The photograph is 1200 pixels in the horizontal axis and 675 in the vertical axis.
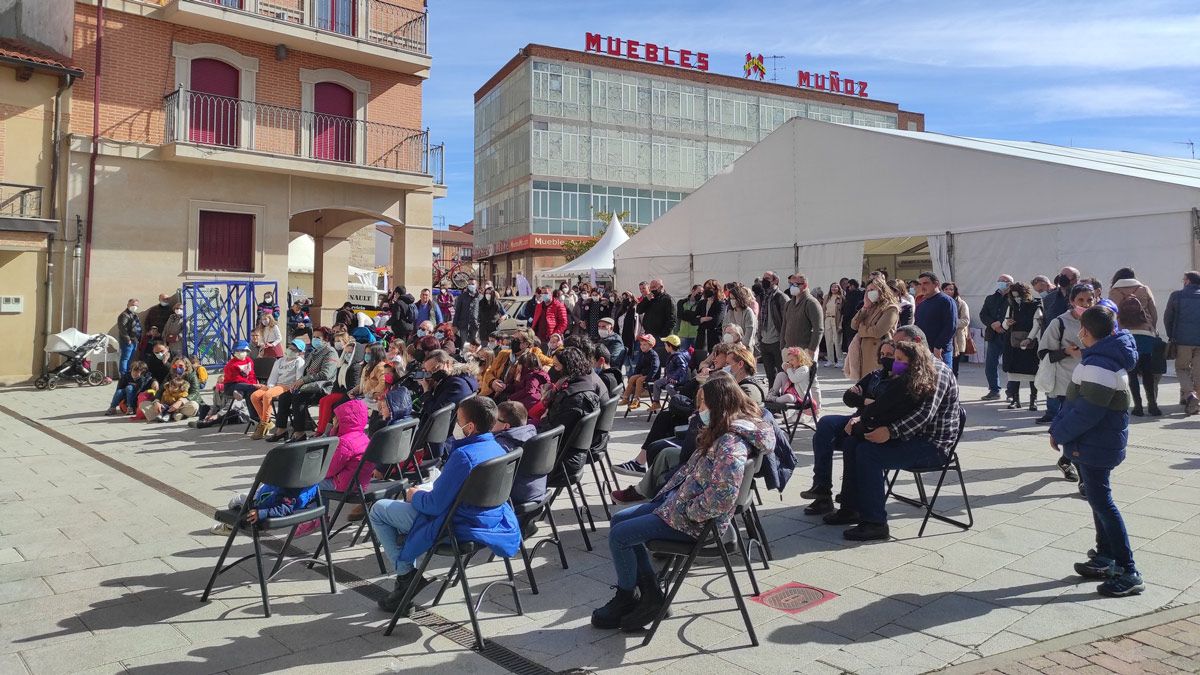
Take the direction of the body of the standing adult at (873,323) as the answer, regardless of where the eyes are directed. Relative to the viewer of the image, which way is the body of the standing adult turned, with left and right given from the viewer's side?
facing the viewer and to the left of the viewer

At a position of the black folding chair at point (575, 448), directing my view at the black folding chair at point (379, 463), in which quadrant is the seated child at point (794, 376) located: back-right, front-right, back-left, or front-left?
back-right

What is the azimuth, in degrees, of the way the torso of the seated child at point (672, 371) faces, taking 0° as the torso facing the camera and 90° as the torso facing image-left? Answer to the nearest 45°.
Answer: approximately 90°

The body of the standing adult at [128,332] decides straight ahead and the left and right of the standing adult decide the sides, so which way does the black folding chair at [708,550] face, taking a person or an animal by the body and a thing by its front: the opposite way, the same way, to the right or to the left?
the opposite way

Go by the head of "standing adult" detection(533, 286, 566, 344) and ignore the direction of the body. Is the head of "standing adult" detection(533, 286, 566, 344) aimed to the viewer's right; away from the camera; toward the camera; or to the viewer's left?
toward the camera

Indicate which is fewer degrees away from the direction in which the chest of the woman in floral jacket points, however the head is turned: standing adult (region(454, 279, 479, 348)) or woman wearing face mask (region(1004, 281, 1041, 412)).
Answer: the standing adult

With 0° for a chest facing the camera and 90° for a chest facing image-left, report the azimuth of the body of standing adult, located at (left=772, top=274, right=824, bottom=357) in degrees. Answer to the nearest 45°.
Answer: approximately 45°

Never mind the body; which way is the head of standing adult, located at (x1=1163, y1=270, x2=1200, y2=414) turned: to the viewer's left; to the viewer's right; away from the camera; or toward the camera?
to the viewer's left

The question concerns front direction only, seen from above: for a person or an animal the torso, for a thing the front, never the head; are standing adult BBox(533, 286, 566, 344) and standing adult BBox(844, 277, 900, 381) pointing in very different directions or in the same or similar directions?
same or similar directions

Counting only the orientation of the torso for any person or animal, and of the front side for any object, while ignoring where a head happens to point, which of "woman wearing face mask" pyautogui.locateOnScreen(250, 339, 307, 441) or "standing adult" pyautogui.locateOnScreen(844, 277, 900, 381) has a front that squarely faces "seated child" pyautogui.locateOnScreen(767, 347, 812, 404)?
the standing adult
